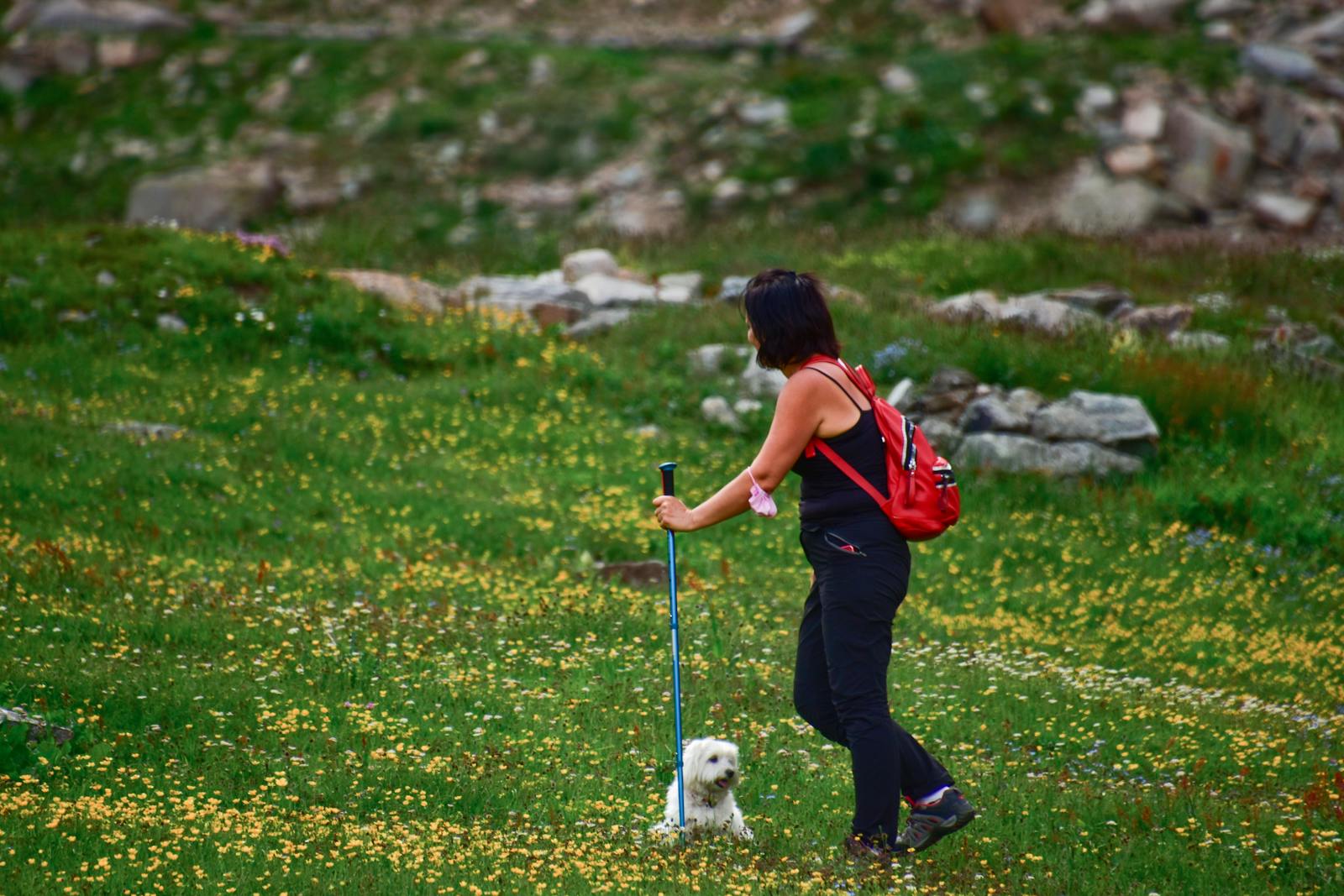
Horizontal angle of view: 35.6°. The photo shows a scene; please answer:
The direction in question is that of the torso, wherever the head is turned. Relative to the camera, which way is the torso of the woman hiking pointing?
to the viewer's left

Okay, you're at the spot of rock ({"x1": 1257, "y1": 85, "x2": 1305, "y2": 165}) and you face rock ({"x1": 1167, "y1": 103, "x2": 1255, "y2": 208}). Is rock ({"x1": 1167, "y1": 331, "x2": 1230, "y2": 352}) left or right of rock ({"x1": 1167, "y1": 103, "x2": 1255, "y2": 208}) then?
left

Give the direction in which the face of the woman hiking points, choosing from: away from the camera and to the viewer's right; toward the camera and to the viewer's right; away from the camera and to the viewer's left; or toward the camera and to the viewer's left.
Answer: away from the camera and to the viewer's left

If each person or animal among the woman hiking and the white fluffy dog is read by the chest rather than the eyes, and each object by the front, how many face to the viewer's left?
1

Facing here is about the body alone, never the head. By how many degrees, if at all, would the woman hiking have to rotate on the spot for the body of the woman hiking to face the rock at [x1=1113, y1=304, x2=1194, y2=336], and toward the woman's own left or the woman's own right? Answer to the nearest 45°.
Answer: approximately 90° to the woman's own right

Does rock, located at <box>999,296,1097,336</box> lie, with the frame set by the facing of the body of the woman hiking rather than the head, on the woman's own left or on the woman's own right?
on the woman's own right

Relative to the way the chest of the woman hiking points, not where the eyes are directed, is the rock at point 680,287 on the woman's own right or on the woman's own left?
on the woman's own right

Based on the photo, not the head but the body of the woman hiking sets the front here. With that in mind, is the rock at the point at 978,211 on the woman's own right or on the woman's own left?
on the woman's own right

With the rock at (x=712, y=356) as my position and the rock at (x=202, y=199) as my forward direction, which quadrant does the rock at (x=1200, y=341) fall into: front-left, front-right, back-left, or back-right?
back-right

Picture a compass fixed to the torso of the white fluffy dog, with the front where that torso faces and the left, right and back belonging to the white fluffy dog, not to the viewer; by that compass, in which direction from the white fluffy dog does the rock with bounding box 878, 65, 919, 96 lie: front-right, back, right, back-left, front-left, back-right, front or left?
back-left

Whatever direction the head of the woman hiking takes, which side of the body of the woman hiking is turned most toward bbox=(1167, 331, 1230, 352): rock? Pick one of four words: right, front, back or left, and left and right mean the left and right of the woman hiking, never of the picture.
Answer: right

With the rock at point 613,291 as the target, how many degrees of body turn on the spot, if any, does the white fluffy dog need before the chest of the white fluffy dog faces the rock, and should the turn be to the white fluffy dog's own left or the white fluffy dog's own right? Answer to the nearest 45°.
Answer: approximately 135° to the white fluffy dog's own left

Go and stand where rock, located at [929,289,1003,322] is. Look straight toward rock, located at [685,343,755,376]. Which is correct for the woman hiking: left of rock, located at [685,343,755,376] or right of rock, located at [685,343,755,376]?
left

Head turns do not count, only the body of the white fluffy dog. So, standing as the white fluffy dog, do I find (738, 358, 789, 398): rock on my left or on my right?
on my left

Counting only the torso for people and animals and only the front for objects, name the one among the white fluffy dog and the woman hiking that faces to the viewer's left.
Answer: the woman hiking

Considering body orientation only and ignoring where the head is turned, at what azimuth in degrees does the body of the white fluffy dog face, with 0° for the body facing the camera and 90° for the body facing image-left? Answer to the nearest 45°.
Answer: approximately 315°
